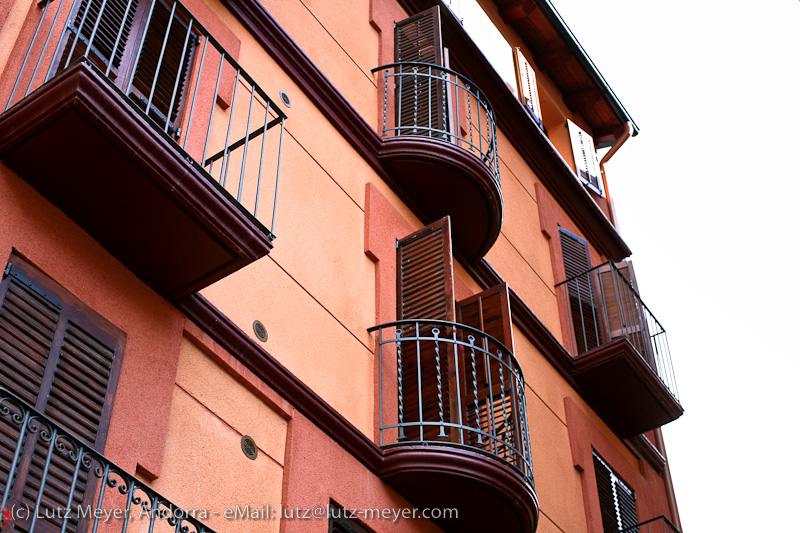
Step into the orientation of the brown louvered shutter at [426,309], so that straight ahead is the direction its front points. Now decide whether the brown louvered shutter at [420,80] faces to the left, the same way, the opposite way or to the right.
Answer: the same way

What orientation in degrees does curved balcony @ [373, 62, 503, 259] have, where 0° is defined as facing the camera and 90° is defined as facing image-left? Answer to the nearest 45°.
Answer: approximately 315°

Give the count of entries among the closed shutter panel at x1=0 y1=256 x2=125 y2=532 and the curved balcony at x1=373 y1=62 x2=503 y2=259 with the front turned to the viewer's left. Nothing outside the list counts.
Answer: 0

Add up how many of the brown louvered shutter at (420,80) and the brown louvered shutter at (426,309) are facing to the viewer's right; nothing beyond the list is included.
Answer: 0

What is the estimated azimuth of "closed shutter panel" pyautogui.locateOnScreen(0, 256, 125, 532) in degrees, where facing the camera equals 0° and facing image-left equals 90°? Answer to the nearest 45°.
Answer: approximately 315°

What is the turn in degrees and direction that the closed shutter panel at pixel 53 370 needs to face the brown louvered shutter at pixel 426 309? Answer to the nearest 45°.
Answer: approximately 90° to its left

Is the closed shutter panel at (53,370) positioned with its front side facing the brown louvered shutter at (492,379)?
no
